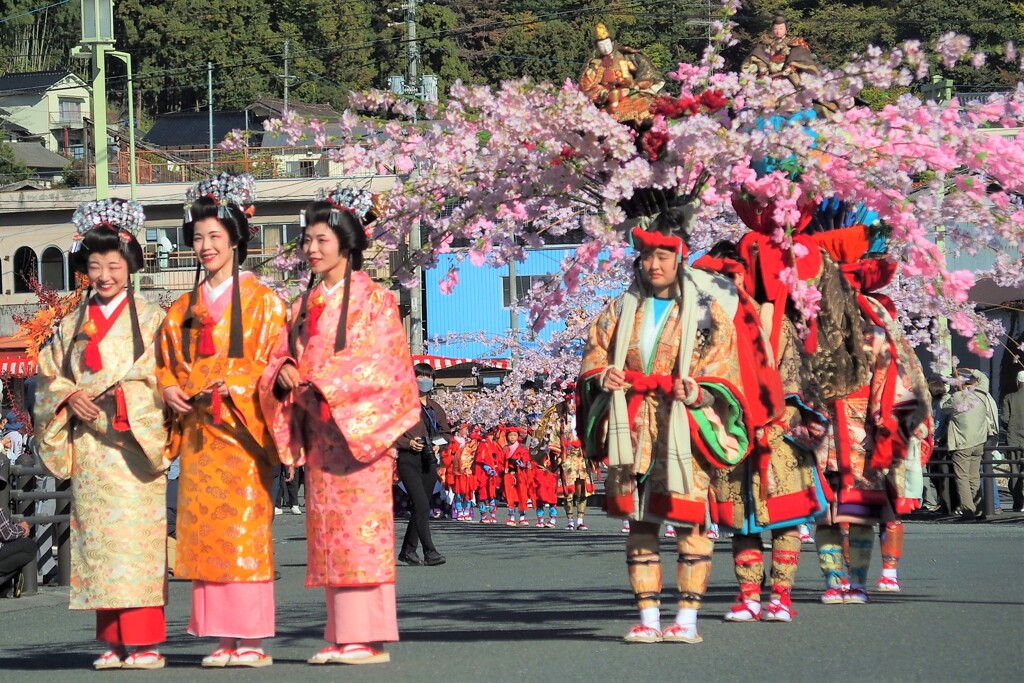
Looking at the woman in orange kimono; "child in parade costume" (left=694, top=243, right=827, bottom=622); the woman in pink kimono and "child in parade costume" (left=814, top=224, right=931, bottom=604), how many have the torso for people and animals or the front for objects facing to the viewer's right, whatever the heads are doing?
0

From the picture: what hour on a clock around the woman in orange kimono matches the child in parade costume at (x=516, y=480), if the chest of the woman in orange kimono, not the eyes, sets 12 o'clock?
The child in parade costume is roughly at 5 o'clock from the woman in orange kimono.

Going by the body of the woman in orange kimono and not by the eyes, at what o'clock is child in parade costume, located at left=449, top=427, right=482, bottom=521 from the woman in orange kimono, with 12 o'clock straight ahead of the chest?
The child in parade costume is roughly at 5 o'clock from the woman in orange kimono.

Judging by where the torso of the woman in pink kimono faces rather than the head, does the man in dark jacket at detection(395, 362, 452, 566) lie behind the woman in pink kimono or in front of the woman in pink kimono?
behind

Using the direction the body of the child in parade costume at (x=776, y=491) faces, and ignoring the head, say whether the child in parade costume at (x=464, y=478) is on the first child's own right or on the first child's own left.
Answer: on the first child's own right

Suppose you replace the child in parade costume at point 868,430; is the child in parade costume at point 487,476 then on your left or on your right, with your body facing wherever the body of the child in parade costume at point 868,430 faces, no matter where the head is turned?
on your right

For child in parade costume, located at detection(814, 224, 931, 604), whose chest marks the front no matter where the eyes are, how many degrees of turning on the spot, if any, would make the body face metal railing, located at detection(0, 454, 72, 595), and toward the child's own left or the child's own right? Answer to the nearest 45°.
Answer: approximately 45° to the child's own right

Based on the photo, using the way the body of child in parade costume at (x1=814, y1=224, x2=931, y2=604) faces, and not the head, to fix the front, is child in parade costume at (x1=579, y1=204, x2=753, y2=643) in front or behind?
in front

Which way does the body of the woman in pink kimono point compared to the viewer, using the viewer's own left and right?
facing the viewer and to the left of the viewer

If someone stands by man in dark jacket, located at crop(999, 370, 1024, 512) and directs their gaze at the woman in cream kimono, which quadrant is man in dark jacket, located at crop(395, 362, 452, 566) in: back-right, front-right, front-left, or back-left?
front-right
